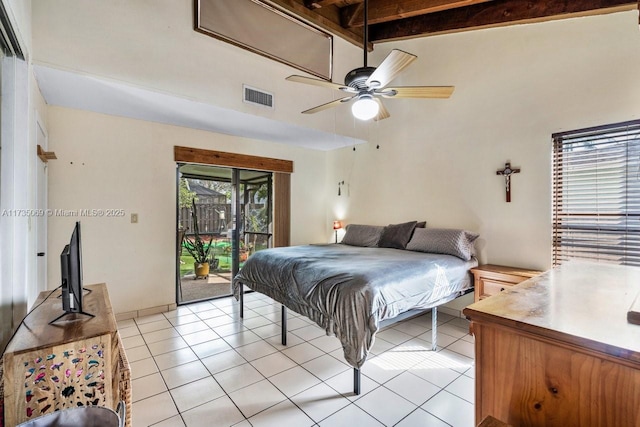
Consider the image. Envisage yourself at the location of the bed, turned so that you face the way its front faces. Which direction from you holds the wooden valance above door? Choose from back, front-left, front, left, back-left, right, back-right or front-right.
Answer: right

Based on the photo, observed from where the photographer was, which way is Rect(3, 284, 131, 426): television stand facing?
facing to the right of the viewer

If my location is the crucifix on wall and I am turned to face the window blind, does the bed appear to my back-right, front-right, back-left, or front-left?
back-right

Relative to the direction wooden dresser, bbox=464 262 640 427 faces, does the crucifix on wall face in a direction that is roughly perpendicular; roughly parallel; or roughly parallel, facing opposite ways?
roughly perpendicular

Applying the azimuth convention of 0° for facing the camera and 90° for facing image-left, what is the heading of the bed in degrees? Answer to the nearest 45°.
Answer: approximately 45°

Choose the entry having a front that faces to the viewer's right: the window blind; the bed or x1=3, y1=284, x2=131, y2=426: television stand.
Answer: the television stand

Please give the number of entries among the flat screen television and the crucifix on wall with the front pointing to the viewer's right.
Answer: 1

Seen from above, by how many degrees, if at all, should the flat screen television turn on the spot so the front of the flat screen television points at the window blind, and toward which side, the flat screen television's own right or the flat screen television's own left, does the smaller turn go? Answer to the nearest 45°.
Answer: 0° — it already faces it

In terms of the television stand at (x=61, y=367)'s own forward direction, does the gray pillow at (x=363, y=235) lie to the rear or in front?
in front

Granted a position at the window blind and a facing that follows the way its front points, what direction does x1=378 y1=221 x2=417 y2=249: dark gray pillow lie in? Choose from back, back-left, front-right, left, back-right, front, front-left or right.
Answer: front-right

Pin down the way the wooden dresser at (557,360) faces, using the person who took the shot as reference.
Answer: facing away from the viewer and to the left of the viewer

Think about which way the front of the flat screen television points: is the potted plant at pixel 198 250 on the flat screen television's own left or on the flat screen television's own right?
on the flat screen television's own left

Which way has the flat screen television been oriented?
to the viewer's right
